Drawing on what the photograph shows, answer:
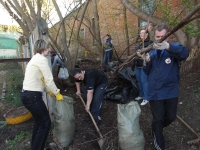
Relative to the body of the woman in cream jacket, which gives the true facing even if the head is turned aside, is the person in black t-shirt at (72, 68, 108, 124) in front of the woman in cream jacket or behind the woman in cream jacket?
in front

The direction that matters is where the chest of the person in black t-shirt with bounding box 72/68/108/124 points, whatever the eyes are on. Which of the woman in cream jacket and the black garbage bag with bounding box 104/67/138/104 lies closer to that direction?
the woman in cream jacket

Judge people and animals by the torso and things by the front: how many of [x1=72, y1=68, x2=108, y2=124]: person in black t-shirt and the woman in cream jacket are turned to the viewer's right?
1

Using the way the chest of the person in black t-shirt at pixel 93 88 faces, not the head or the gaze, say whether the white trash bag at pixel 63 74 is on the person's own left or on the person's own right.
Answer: on the person's own right

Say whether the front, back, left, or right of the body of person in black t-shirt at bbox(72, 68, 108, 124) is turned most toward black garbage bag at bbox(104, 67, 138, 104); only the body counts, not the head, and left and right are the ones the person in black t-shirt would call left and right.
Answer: back

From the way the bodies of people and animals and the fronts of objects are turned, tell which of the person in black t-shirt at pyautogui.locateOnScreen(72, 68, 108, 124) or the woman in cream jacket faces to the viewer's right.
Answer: the woman in cream jacket

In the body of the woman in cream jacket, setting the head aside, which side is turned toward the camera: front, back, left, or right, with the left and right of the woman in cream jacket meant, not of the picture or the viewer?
right

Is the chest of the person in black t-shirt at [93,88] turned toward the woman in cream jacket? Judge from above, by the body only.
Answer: yes

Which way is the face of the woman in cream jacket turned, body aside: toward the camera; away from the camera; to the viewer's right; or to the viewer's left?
to the viewer's right

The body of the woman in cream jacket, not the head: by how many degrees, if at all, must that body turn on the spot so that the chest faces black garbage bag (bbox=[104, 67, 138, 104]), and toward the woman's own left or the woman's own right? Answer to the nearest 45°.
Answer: approximately 45° to the woman's own left
